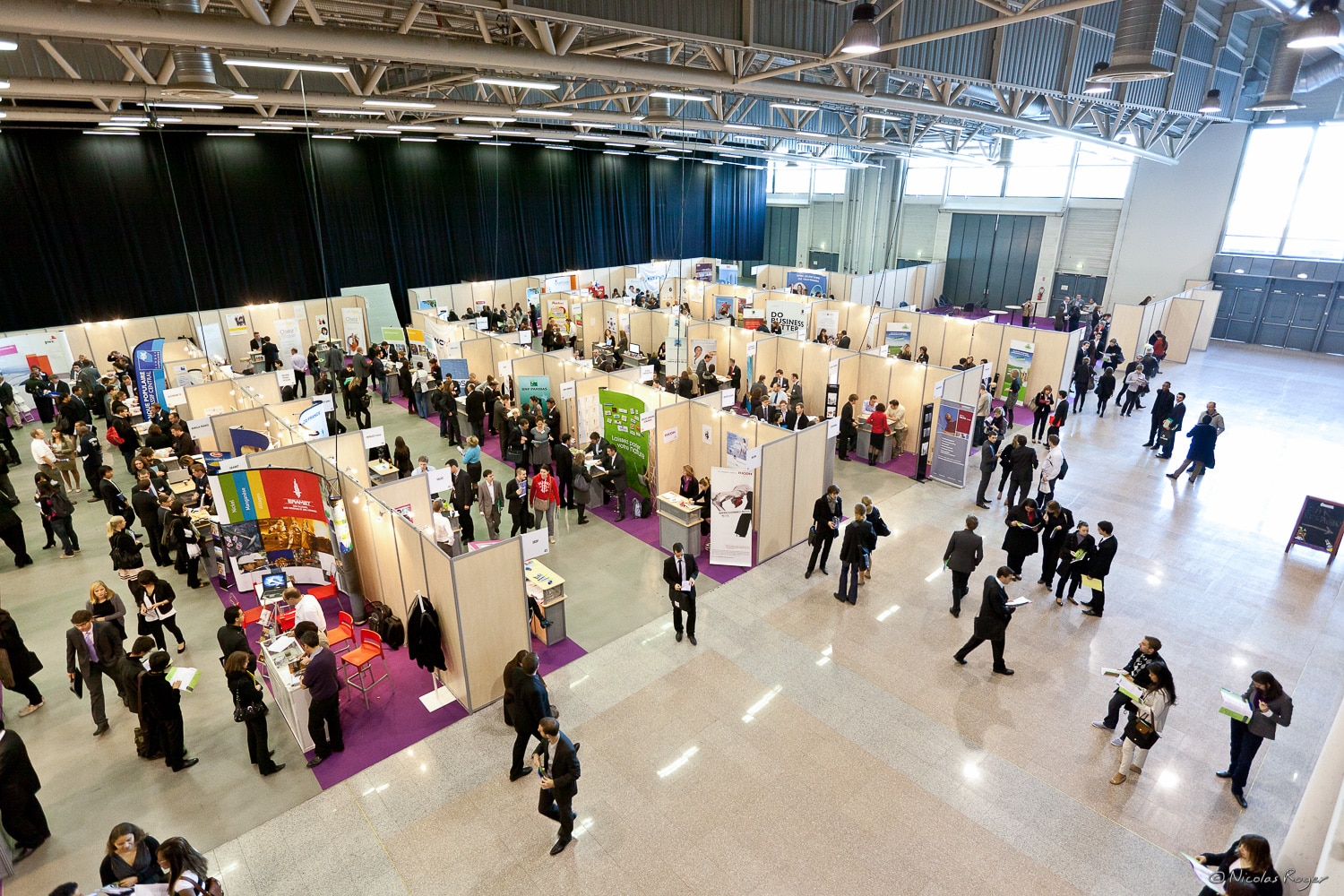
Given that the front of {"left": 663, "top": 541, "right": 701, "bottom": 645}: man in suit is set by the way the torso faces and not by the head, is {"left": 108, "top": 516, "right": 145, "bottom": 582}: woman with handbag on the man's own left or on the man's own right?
on the man's own right

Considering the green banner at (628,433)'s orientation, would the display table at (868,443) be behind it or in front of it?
behind

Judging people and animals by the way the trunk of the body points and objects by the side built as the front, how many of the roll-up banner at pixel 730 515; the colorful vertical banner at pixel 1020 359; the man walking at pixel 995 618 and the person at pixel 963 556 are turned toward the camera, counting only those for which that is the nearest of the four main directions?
2

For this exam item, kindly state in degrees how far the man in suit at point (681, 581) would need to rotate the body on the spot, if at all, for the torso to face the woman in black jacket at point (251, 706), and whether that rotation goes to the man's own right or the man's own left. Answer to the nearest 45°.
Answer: approximately 45° to the man's own right

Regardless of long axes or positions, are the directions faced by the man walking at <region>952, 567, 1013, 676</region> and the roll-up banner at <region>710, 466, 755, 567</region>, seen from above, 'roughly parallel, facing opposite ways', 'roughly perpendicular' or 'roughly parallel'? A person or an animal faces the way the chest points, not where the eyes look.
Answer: roughly perpendicular

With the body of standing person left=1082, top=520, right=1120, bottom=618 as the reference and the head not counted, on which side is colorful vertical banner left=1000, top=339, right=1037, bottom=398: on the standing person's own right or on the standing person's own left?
on the standing person's own right

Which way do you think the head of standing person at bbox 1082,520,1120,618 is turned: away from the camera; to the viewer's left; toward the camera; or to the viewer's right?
to the viewer's left
